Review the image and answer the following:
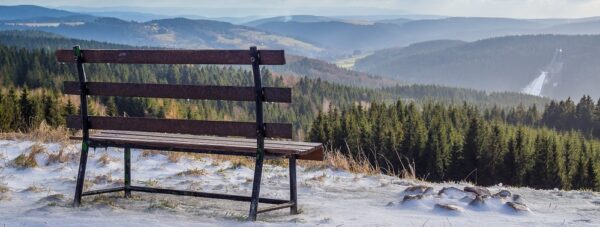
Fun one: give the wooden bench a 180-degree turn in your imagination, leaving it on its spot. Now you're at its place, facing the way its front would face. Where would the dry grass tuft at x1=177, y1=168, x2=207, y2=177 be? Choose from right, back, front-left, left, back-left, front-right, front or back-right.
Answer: back-right

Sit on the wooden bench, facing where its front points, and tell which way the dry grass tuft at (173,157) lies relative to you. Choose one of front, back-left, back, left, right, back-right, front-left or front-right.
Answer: front-left

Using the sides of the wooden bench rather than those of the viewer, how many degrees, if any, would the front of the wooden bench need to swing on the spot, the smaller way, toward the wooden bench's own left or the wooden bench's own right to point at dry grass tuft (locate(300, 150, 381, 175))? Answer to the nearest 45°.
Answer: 0° — it already faces it

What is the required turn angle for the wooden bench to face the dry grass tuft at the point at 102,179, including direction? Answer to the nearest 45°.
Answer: approximately 90° to its left

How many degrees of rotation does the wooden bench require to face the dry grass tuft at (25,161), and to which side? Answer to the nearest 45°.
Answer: approximately 90° to its left

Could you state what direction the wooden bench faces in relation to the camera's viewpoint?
facing away from the viewer and to the right of the viewer

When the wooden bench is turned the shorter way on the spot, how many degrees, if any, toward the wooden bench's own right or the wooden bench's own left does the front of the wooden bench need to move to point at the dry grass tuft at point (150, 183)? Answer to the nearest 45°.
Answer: approximately 45° to the wooden bench's own left

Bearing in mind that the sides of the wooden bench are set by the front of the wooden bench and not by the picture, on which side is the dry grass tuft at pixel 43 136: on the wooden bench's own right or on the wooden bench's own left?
on the wooden bench's own left

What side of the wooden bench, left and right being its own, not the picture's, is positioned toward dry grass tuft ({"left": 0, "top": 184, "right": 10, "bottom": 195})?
left
